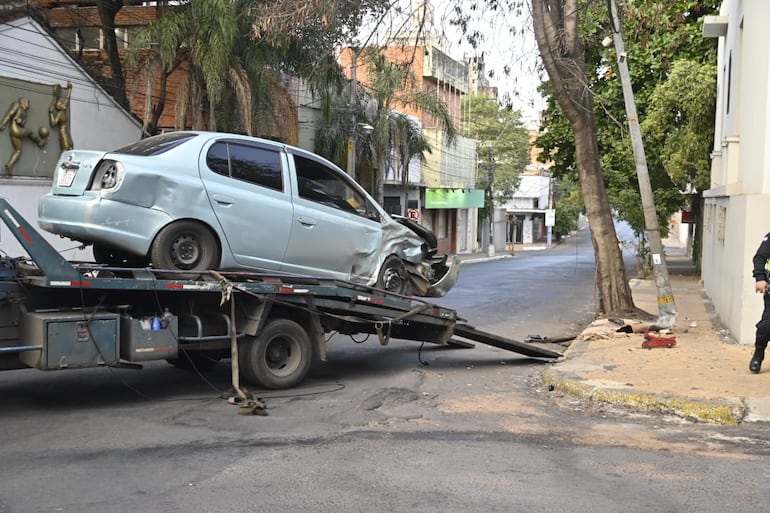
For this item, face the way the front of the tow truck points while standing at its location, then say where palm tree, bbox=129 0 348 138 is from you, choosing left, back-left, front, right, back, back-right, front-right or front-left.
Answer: right

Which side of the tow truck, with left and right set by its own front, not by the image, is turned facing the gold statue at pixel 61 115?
right

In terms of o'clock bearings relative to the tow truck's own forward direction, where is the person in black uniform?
The person in black uniform is roughly at 6 o'clock from the tow truck.

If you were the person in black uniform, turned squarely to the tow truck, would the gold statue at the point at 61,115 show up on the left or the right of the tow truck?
right

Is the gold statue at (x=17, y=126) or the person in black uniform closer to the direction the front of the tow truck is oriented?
the gold statue

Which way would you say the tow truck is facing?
to the viewer's left

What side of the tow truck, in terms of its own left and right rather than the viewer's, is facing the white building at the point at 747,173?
back

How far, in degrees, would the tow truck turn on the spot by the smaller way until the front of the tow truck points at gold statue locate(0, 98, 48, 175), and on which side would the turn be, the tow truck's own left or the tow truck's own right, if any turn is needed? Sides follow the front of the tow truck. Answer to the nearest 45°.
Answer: approximately 45° to the tow truck's own right
